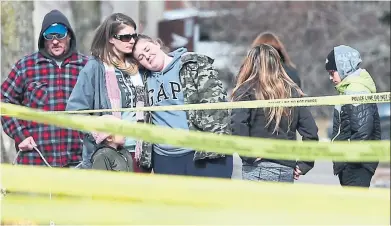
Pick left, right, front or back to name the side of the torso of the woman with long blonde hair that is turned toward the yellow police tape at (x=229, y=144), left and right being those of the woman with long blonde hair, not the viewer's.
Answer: back

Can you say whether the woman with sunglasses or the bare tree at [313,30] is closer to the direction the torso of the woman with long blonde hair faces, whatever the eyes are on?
the bare tree

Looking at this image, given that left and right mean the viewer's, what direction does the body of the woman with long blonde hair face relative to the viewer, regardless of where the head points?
facing away from the viewer

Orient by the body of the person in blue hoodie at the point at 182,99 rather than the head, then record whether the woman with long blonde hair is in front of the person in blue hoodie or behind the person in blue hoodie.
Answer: behind

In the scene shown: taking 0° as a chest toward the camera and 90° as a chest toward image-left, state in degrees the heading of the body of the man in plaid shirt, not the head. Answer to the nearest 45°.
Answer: approximately 0°

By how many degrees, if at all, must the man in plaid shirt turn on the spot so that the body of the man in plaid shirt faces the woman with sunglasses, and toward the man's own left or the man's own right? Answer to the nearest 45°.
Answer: approximately 45° to the man's own left

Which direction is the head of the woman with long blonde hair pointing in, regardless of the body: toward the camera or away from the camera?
away from the camera
